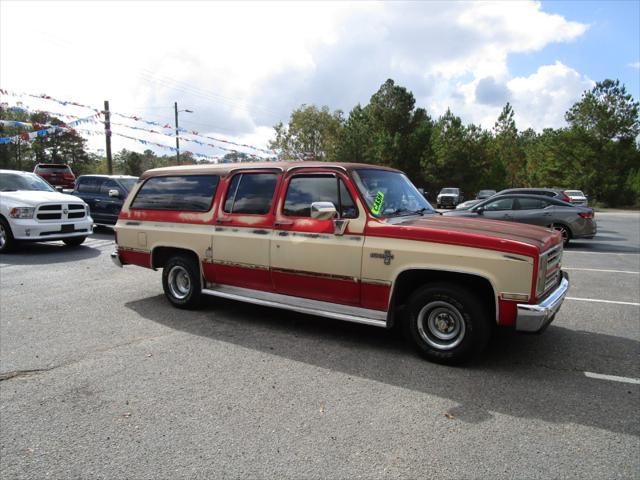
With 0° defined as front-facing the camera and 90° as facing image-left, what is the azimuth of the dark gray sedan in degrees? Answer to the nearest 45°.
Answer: approximately 135°

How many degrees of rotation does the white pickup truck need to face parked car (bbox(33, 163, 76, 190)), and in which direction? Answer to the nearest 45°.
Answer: approximately 135° to its left

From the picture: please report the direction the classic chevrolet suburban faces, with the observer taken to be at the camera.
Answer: facing the viewer and to the right of the viewer

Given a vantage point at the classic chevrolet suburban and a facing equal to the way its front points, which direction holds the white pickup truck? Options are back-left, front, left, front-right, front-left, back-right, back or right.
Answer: back

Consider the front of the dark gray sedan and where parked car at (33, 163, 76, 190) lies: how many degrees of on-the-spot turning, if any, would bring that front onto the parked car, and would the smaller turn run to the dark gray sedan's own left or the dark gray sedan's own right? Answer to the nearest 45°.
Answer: approximately 45° to the dark gray sedan's own left

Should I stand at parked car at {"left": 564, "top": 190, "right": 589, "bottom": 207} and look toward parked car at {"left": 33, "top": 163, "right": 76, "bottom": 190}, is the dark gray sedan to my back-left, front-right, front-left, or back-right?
front-left

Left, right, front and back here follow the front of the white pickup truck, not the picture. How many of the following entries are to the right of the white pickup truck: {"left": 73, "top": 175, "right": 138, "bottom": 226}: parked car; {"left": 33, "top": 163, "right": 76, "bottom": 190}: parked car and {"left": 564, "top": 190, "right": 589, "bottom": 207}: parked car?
0

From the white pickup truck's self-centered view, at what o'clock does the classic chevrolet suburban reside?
The classic chevrolet suburban is roughly at 1 o'clock from the white pickup truck.

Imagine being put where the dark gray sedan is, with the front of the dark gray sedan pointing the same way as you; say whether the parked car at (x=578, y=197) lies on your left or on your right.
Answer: on your right

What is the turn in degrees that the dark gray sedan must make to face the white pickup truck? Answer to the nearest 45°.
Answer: approximately 90° to its left

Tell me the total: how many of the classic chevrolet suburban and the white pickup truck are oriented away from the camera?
0

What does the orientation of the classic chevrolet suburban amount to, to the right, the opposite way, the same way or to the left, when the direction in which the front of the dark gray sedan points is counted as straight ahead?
the opposite way

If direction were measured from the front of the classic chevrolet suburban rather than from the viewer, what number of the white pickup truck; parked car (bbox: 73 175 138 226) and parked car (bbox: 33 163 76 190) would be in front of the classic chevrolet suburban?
0

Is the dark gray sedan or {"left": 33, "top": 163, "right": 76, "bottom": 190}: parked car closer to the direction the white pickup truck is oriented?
the dark gray sedan

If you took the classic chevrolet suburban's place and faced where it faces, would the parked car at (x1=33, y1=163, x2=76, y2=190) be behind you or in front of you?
behind
